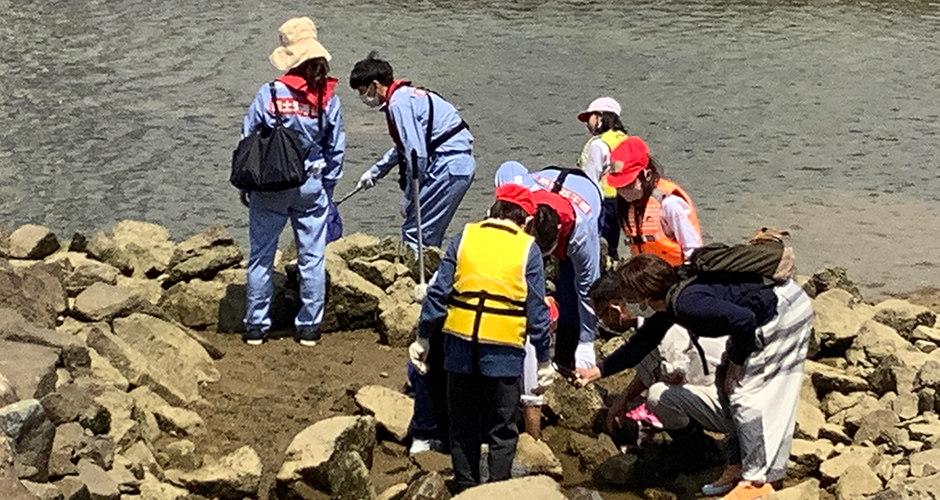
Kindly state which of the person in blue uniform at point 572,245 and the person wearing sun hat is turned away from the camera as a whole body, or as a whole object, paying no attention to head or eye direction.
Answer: the person wearing sun hat

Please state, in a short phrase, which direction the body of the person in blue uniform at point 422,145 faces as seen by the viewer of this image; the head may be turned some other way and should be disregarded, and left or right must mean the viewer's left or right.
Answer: facing to the left of the viewer

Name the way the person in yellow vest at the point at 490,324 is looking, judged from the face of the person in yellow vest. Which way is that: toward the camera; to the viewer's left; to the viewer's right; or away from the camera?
away from the camera

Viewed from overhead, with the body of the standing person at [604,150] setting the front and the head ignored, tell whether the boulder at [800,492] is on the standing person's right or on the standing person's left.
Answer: on the standing person's left

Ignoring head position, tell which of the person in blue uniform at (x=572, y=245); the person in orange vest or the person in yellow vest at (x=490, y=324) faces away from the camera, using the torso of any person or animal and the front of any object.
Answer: the person in yellow vest

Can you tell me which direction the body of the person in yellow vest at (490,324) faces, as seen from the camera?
away from the camera

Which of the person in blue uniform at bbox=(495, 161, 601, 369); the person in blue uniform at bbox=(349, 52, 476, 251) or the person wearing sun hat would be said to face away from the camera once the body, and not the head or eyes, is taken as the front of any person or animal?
the person wearing sun hat

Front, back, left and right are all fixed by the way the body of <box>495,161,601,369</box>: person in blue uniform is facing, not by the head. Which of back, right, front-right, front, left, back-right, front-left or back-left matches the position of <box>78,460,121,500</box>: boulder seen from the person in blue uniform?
front-left

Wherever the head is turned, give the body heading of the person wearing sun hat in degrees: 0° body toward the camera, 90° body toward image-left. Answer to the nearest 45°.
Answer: approximately 180°

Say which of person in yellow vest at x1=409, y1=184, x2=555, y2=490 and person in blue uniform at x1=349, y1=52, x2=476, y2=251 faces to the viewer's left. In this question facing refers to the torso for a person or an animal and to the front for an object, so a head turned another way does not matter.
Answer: the person in blue uniform

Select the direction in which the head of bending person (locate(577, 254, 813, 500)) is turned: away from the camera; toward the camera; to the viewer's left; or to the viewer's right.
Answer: to the viewer's left
